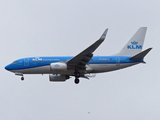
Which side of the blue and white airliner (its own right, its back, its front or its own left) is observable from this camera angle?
left
